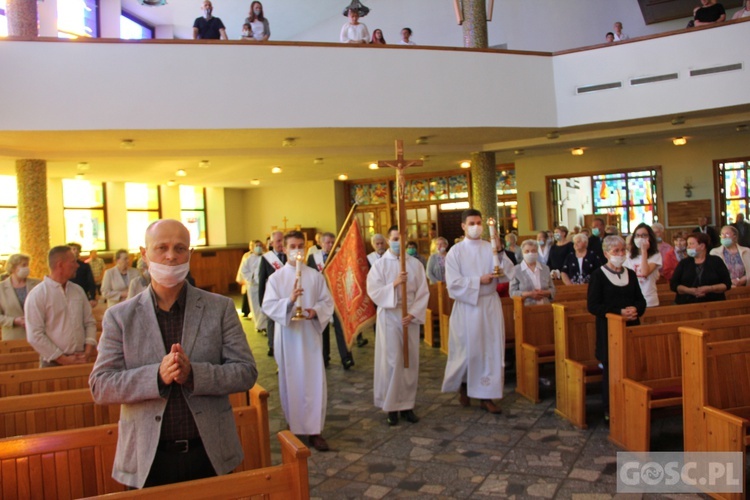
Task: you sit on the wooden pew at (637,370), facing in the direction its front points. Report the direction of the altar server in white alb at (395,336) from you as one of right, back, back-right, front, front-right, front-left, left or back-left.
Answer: back-right

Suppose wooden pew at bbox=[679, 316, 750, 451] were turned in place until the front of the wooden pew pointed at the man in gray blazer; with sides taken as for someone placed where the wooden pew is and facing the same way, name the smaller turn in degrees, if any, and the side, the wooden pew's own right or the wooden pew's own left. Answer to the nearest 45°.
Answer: approximately 90° to the wooden pew's own right

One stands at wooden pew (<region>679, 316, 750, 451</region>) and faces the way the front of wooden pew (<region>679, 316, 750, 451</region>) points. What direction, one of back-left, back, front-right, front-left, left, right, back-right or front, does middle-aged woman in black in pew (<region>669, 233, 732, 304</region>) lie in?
back-left

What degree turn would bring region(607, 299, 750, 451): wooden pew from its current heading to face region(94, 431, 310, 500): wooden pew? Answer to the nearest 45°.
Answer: approximately 45° to its right

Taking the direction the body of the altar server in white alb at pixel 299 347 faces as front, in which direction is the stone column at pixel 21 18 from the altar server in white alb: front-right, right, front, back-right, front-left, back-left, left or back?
back-right

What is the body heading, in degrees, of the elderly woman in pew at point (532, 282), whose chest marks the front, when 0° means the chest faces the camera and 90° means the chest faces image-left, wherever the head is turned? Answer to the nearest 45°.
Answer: approximately 0°

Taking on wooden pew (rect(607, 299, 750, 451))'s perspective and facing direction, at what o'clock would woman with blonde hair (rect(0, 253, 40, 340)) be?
The woman with blonde hair is roughly at 4 o'clock from the wooden pew.

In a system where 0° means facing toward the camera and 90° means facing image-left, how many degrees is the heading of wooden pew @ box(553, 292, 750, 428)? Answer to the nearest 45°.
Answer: approximately 315°
